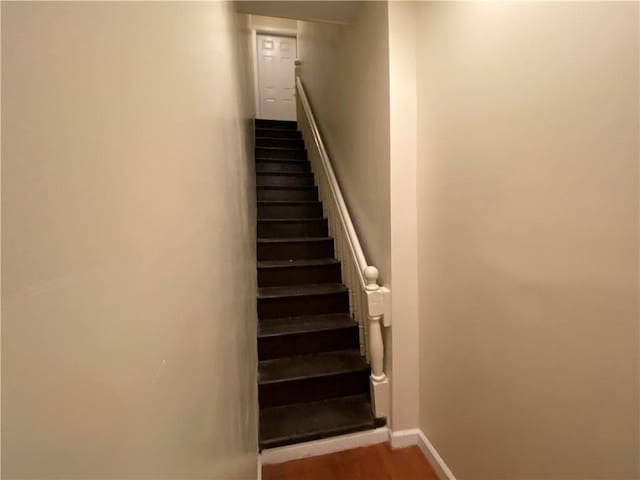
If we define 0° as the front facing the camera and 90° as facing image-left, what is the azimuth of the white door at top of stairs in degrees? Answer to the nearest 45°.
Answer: approximately 0°

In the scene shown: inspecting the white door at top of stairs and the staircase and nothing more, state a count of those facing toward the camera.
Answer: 2

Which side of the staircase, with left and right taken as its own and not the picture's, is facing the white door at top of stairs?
back

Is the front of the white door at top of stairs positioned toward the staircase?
yes
